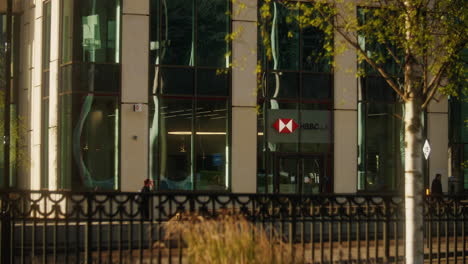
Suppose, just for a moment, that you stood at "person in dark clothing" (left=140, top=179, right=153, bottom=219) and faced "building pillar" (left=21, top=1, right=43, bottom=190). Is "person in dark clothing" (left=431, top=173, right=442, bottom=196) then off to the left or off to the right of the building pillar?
right
